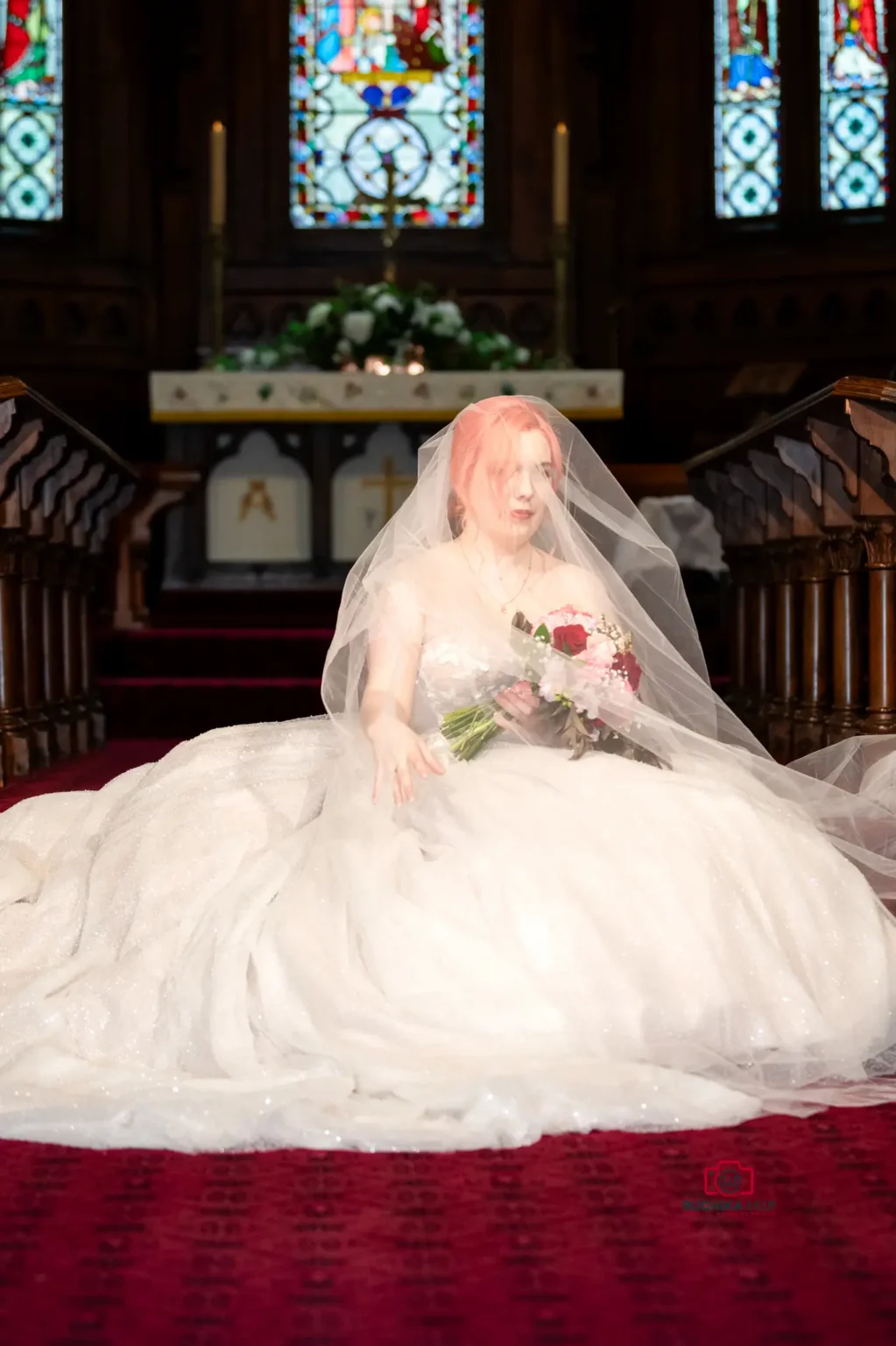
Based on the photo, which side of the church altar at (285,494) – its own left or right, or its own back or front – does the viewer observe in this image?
front

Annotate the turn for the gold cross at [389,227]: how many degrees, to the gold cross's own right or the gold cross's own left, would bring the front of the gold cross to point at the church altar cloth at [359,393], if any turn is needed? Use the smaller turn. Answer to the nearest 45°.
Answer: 0° — it already faces it

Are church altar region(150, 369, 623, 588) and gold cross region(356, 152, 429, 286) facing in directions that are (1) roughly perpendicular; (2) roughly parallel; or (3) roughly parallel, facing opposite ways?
roughly parallel

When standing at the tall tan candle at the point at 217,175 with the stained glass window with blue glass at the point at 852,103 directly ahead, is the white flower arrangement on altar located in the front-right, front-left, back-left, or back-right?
front-right

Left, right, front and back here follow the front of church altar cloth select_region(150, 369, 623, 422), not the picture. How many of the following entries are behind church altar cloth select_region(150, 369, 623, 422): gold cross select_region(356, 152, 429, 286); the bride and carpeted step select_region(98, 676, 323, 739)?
1

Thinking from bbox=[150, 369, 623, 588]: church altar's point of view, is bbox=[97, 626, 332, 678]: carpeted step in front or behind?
in front

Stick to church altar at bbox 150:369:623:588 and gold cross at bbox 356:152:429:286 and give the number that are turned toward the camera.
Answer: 2

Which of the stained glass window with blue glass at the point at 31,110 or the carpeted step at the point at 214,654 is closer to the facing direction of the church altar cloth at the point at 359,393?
the carpeted step

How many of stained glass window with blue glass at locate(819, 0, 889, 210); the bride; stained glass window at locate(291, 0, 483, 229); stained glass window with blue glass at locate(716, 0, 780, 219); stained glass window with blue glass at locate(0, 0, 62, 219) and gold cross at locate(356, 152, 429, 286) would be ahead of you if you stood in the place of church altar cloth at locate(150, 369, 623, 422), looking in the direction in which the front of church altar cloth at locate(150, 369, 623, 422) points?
1

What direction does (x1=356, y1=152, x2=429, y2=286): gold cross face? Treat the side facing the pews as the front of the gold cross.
toward the camera

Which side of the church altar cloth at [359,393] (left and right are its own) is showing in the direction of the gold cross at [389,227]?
back
